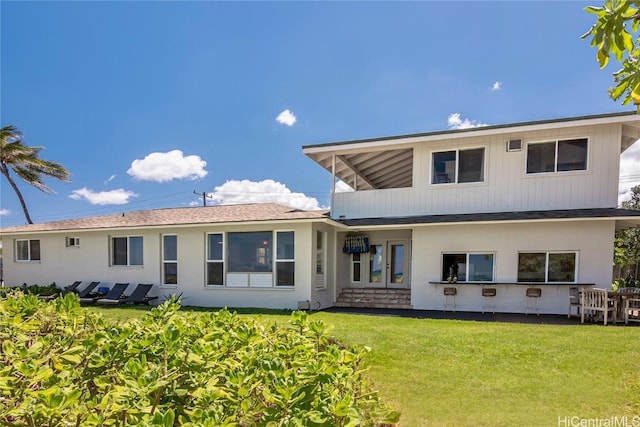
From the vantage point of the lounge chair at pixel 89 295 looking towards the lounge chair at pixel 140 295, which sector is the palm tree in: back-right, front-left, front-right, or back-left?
back-left

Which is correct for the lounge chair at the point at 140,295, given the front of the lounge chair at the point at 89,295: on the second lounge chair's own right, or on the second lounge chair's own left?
on the second lounge chair's own left

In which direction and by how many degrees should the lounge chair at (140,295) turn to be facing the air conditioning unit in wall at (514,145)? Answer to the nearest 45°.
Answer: approximately 90° to its left

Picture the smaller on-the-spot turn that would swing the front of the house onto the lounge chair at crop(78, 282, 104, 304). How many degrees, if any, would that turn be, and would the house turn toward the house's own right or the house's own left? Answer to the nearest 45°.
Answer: approximately 90° to the house's own right

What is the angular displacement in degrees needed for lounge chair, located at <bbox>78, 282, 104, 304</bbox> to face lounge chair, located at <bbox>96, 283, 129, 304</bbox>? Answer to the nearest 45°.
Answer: approximately 90° to its left

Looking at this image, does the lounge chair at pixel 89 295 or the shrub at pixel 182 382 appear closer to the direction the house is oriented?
the shrub

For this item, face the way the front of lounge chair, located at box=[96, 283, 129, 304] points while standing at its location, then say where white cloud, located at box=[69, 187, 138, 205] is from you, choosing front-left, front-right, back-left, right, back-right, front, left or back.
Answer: back-right

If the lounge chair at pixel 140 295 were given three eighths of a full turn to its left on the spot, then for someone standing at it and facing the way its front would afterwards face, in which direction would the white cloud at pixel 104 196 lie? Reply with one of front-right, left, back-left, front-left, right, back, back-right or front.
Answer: left

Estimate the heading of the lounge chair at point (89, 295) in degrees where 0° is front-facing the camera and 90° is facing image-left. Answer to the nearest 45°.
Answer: approximately 45°

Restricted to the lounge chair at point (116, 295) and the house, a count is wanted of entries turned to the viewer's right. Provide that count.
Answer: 0
